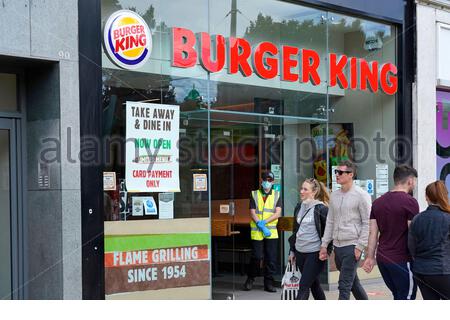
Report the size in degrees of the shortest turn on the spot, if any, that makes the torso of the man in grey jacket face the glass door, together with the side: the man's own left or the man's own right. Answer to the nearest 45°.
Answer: approximately 45° to the man's own right

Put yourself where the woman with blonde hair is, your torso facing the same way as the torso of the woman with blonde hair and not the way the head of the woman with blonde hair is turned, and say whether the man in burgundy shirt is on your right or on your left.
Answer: on your left

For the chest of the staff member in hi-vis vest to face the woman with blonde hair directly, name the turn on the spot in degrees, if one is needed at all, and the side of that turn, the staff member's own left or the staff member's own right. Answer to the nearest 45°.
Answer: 0° — they already face them

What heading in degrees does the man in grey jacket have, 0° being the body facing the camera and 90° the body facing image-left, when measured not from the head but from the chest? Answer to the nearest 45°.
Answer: approximately 45°

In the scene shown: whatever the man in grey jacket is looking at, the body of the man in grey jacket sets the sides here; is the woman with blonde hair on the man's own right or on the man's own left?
on the man's own right

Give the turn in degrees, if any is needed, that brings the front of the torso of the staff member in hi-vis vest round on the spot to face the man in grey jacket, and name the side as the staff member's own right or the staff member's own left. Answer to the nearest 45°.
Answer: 0° — they already face them

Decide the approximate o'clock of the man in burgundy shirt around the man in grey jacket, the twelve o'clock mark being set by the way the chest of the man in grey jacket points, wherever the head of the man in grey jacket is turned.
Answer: The man in burgundy shirt is roughly at 9 o'clock from the man in grey jacket.

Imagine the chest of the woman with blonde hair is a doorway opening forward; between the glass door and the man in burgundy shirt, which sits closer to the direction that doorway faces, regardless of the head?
the glass door

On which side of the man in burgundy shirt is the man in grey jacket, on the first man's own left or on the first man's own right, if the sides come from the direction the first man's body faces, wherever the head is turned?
on the first man's own left

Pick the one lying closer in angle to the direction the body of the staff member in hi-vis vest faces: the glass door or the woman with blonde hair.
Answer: the woman with blonde hair

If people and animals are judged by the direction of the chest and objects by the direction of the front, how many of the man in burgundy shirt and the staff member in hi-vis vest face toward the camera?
1
